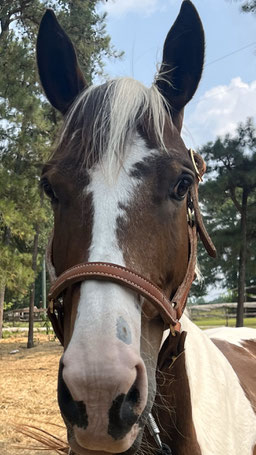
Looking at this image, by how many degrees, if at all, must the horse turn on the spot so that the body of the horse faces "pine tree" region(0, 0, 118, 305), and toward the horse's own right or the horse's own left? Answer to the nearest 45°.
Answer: approximately 135° to the horse's own right

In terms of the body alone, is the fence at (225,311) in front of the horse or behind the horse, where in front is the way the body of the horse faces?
behind

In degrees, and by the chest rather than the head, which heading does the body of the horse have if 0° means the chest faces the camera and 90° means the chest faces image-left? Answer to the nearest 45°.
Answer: approximately 45°
